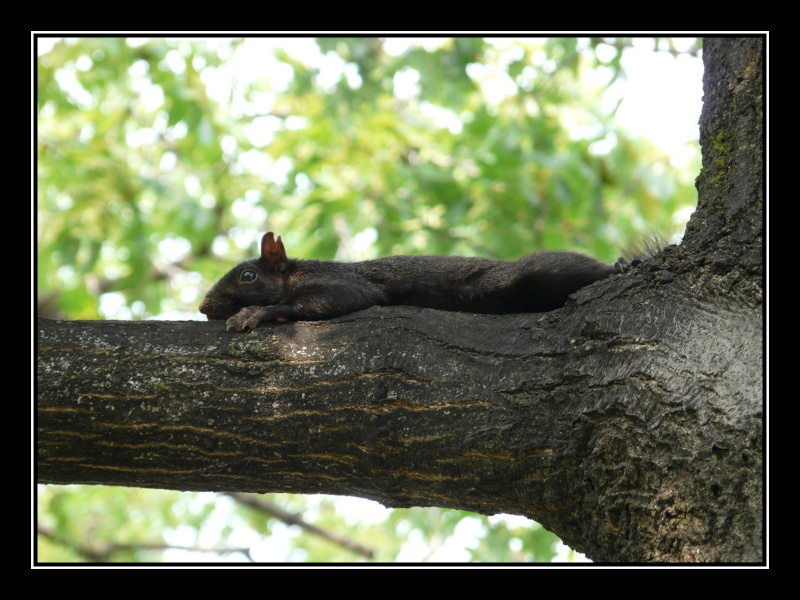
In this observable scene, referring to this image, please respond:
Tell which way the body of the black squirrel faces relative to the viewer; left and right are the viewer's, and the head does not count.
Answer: facing to the left of the viewer
